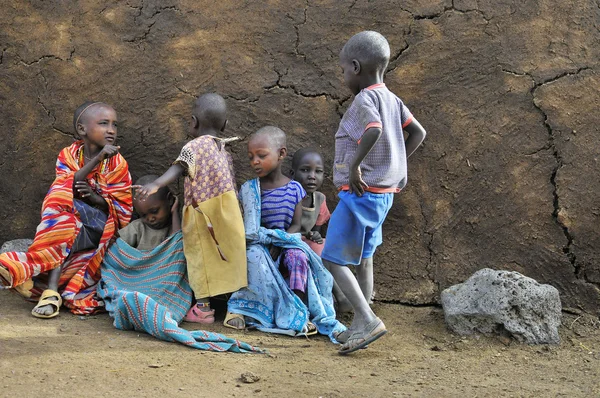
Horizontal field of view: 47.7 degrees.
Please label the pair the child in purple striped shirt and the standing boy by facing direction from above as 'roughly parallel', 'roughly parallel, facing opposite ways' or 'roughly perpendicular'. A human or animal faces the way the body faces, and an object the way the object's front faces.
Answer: roughly perpendicular

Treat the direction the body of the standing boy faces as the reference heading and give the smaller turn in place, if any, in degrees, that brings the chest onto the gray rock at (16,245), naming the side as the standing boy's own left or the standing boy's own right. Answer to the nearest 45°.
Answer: approximately 45° to the standing boy's own left

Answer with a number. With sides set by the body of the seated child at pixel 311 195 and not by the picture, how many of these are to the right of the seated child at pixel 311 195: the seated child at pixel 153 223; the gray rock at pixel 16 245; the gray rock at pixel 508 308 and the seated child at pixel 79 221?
3

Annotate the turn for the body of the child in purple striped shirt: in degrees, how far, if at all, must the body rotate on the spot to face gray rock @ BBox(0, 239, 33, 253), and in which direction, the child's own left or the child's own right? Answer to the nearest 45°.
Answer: approximately 45° to the child's own right

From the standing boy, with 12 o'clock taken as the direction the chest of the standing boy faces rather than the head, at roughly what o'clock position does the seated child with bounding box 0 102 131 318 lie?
The seated child is roughly at 11 o'clock from the standing boy.

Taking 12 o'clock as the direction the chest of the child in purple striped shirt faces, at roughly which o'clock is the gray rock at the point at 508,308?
The gray rock is roughly at 8 o'clock from the child in purple striped shirt.

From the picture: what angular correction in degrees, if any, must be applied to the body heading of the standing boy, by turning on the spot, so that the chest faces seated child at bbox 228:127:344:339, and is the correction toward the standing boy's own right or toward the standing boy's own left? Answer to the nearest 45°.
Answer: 0° — they already face them

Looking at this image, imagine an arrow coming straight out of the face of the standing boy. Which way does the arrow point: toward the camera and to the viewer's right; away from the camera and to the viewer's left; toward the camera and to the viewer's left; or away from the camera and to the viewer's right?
away from the camera and to the viewer's left

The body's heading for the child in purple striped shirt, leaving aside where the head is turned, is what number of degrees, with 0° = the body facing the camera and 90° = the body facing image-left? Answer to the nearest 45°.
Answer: approximately 45°

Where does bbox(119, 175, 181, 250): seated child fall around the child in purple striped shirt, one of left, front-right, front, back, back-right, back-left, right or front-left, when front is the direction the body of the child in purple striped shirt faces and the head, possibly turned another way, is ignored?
front-right

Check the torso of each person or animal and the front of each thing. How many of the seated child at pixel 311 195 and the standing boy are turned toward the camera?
1

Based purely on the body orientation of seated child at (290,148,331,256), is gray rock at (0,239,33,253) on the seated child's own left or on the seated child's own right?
on the seated child's own right

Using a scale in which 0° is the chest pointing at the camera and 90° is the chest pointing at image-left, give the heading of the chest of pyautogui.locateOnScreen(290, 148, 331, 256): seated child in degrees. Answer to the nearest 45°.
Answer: approximately 0°

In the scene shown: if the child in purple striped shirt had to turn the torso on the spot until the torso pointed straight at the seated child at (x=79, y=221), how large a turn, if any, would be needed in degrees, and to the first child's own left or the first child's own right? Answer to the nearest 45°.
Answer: approximately 45° to the first child's own right
